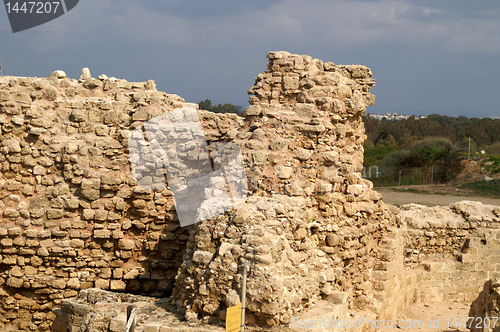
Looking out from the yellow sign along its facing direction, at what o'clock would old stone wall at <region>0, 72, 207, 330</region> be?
The old stone wall is roughly at 3 o'clock from the yellow sign.

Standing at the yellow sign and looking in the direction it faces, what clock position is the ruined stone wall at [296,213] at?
The ruined stone wall is roughly at 7 o'clock from the yellow sign.

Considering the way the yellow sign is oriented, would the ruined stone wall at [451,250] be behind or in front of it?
behind
